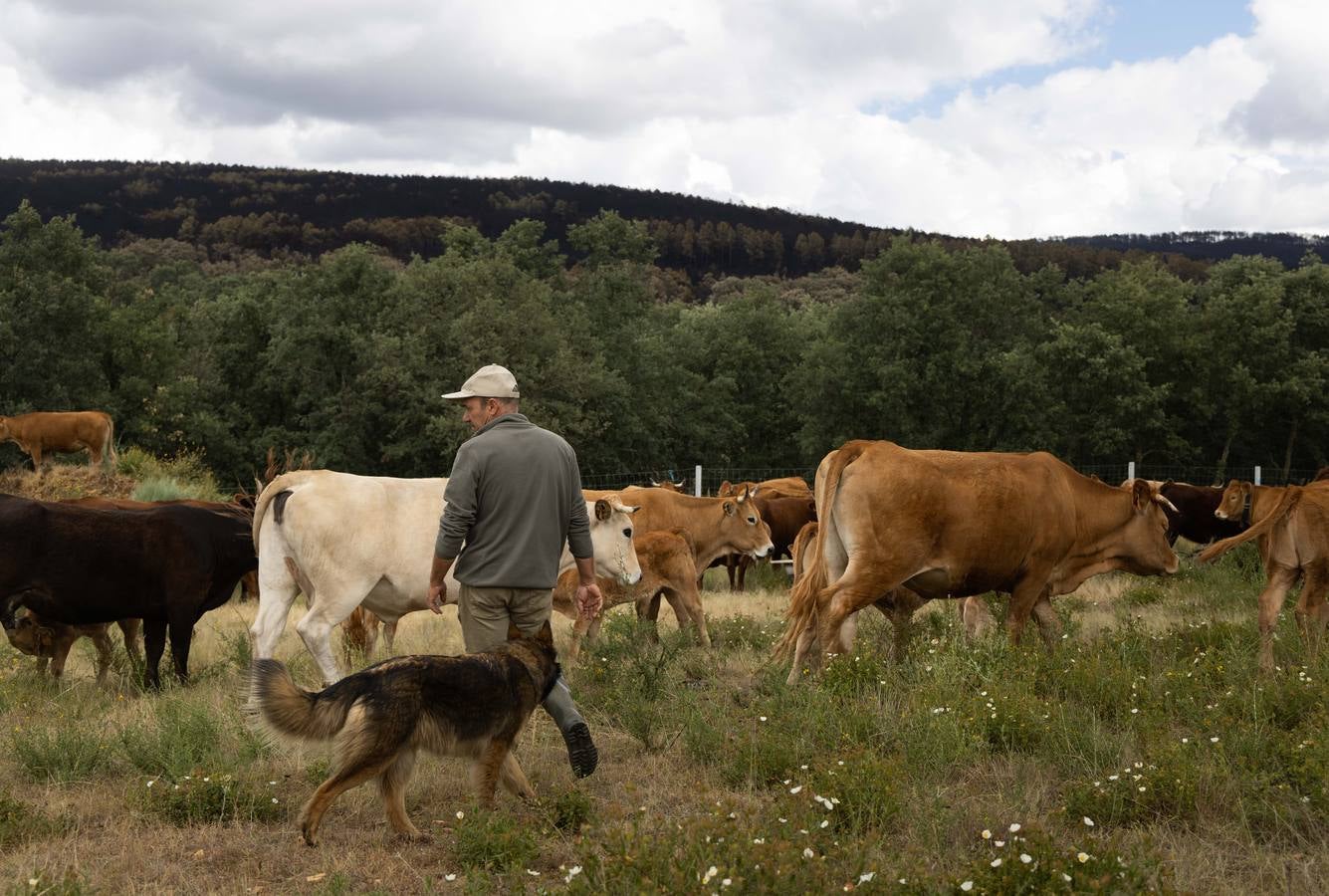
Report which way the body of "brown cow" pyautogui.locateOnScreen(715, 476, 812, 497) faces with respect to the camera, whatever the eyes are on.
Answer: to the viewer's left

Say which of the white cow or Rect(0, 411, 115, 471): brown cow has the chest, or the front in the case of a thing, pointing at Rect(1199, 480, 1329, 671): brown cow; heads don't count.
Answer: the white cow

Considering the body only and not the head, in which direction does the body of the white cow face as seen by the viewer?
to the viewer's right

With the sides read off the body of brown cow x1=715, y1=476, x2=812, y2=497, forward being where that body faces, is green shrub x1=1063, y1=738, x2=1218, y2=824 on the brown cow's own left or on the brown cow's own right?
on the brown cow's own left

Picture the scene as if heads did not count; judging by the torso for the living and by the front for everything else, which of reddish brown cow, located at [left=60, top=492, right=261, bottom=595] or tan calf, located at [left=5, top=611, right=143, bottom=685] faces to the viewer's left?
the tan calf

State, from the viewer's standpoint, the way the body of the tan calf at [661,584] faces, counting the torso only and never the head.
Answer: to the viewer's left

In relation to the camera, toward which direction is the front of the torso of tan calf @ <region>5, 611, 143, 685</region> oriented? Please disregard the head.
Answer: to the viewer's left

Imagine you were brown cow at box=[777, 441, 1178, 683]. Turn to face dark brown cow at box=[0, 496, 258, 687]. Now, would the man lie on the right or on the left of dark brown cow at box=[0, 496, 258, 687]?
left

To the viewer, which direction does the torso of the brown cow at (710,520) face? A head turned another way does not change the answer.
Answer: to the viewer's right

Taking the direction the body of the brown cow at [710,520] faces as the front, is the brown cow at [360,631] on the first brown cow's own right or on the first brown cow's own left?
on the first brown cow's own right

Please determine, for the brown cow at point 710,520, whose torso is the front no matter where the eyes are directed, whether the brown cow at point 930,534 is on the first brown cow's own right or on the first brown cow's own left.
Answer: on the first brown cow's own right

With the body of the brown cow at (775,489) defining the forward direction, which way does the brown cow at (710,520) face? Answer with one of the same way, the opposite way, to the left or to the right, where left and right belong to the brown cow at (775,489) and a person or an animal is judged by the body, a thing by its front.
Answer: the opposite way
